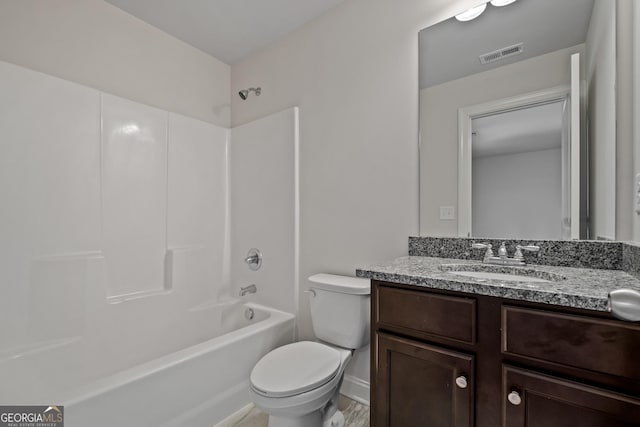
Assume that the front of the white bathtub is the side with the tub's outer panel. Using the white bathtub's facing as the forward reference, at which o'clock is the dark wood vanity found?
The dark wood vanity is roughly at 12 o'clock from the white bathtub.

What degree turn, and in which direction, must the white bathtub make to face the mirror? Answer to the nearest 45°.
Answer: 0° — it already faces it

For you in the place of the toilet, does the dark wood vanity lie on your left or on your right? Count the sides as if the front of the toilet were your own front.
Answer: on your left

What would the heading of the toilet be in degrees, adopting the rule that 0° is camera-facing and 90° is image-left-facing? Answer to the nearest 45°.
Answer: approximately 45°

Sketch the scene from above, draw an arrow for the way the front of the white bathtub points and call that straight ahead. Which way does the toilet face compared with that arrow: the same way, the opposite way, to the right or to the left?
to the right

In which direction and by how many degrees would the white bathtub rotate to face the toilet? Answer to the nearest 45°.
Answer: approximately 45° to its left
